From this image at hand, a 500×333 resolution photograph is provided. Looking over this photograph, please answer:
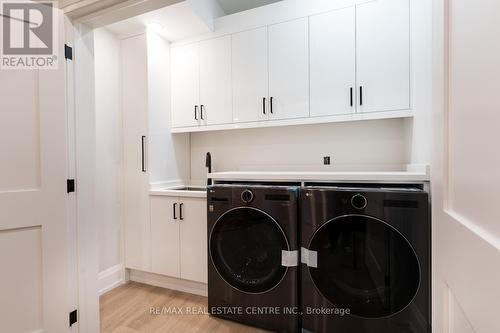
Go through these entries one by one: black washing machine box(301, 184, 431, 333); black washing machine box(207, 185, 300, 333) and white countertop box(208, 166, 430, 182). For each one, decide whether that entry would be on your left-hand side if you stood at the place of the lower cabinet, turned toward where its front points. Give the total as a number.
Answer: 3

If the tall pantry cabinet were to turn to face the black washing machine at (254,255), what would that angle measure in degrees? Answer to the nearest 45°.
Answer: approximately 90° to its left

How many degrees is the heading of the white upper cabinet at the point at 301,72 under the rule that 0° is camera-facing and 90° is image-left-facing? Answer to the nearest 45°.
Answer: approximately 45°

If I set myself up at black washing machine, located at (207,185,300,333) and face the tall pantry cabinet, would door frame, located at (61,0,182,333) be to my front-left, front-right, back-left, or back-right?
front-left

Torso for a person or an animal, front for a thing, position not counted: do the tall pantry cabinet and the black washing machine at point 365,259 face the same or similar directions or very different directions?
same or similar directions

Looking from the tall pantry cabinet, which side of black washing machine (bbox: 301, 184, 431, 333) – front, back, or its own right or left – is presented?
right

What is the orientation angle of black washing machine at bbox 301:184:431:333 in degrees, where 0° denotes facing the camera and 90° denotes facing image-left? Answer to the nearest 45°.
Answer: approximately 0°

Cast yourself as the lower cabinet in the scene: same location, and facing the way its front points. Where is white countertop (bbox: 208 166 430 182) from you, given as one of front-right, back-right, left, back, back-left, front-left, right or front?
left

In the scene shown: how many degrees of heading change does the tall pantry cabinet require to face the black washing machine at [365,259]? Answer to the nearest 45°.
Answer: approximately 90° to its left

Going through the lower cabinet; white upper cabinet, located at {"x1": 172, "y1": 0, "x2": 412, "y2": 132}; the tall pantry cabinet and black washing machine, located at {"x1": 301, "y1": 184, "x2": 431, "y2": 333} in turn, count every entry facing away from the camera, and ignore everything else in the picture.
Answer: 0

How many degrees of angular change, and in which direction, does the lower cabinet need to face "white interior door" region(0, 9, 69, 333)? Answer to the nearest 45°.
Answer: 0° — it already faces it

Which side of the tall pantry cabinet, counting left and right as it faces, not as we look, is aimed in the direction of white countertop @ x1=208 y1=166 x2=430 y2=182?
left

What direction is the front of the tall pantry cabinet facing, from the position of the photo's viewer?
facing the viewer and to the left of the viewer

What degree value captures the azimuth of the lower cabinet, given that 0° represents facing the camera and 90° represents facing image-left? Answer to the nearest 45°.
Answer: approximately 45°

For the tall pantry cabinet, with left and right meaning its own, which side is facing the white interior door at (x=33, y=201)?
front

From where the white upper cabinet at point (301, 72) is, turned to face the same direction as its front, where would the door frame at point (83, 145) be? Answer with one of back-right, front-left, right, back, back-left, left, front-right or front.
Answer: front
